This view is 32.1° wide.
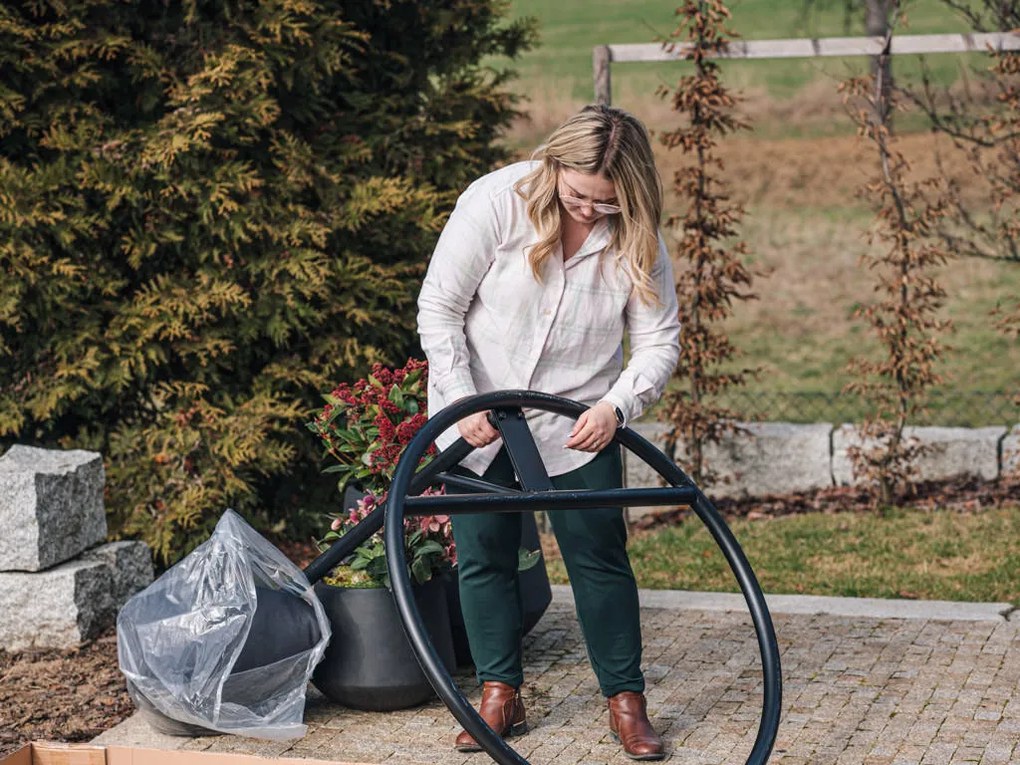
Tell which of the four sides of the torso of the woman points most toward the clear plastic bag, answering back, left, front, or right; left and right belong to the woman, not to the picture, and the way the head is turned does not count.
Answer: right

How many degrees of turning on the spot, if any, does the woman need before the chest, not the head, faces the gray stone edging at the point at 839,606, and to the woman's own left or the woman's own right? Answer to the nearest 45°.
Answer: approximately 135° to the woman's own left

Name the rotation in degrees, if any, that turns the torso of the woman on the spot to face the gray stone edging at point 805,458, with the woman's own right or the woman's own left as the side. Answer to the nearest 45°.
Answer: approximately 180°

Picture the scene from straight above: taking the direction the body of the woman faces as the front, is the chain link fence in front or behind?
behind

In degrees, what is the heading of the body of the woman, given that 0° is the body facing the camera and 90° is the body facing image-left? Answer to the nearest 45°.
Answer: approximately 0°

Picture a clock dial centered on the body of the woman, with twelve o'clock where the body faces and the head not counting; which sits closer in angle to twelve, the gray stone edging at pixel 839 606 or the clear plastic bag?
the clear plastic bag

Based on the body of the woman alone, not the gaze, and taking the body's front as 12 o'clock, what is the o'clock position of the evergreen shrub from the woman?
The evergreen shrub is roughly at 5 o'clock from the woman.
